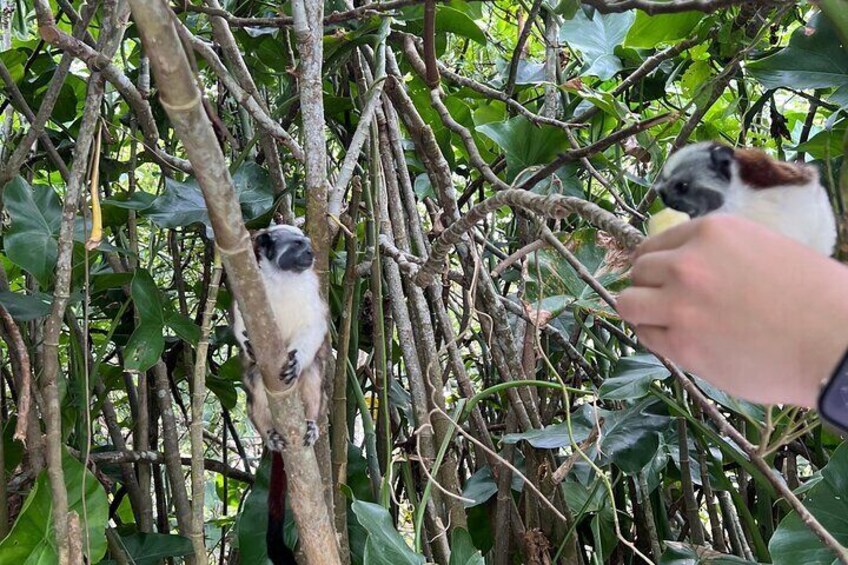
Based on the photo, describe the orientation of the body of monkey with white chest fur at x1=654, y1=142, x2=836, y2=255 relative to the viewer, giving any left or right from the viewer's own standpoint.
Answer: facing to the left of the viewer

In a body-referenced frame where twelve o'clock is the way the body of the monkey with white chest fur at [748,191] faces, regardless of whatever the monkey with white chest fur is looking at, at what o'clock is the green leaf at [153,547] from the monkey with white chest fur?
The green leaf is roughly at 12 o'clock from the monkey with white chest fur.

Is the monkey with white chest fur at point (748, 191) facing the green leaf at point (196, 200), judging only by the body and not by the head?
yes

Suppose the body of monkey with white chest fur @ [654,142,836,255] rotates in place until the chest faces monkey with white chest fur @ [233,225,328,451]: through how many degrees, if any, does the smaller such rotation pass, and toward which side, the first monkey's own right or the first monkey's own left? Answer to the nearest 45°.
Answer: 0° — it already faces it
